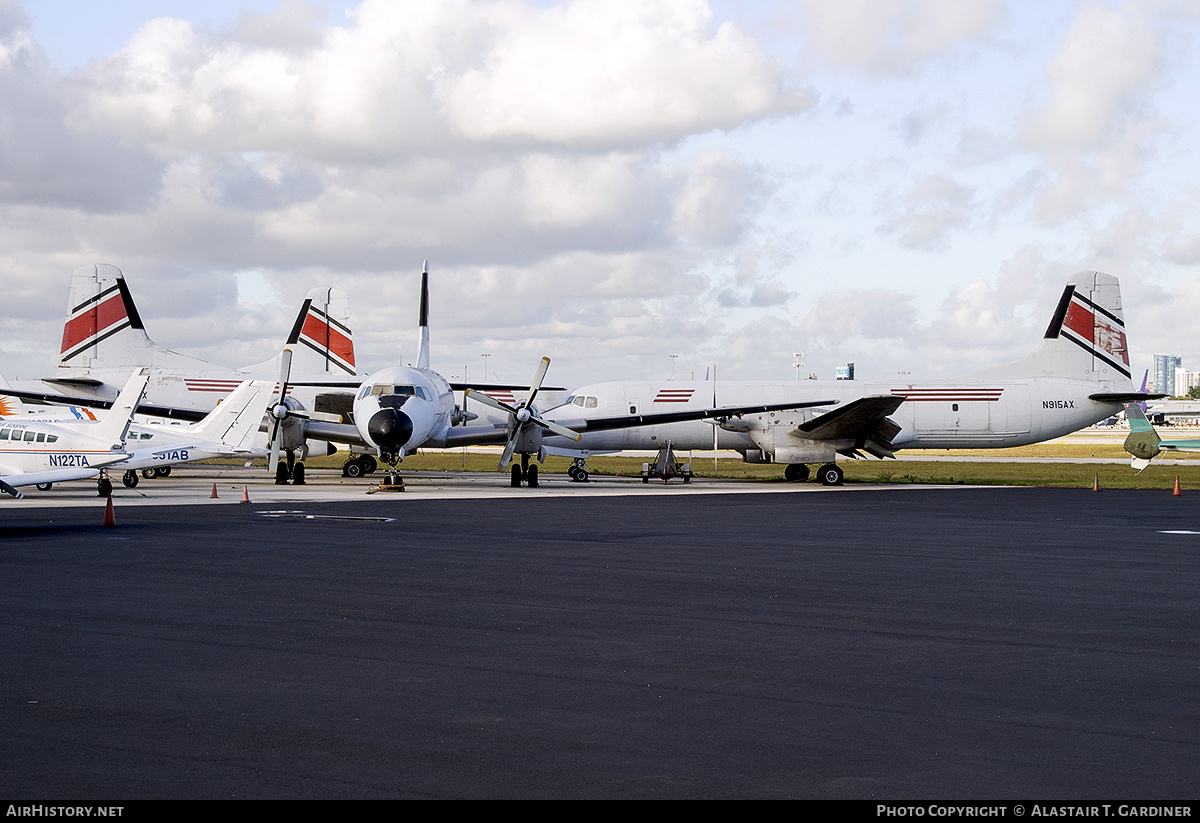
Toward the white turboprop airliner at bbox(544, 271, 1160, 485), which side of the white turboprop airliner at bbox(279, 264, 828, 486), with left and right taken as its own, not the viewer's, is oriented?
left

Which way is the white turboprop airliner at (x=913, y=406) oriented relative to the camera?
to the viewer's left

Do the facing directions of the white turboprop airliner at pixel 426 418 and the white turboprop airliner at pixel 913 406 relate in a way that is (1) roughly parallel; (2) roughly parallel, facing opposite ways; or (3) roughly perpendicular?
roughly perpendicular

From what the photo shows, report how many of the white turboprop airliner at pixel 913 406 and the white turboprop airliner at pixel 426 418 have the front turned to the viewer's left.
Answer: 1

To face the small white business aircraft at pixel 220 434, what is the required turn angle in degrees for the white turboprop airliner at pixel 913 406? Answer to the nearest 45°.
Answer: approximately 45° to its left

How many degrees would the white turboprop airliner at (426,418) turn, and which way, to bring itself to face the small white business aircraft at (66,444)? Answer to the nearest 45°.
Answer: approximately 45° to its right

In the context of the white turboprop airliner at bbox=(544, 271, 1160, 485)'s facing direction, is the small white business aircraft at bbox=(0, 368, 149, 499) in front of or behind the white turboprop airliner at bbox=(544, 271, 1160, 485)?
in front

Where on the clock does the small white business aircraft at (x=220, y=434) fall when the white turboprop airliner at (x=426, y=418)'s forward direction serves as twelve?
The small white business aircraft is roughly at 2 o'clock from the white turboprop airliner.

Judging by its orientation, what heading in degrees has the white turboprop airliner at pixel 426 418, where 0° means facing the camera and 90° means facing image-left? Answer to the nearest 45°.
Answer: approximately 0°
